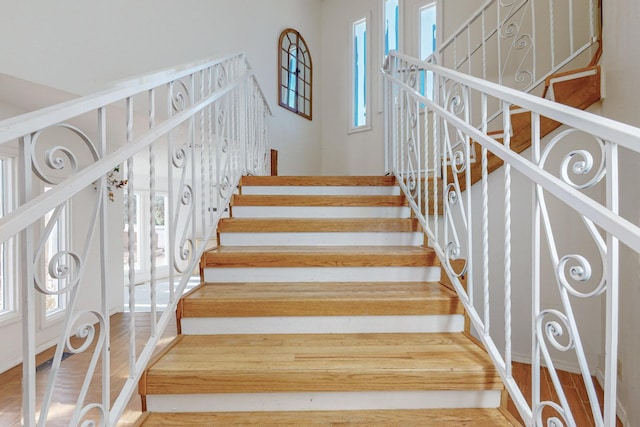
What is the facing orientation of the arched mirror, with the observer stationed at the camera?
facing the viewer and to the right of the viewer

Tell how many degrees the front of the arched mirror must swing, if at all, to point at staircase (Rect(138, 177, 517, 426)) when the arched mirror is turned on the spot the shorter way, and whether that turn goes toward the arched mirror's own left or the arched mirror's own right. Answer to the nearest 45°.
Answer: approximately 45° to the arched mirror's own right

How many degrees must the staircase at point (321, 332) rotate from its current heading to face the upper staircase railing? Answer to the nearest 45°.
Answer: approximately 135° to its left

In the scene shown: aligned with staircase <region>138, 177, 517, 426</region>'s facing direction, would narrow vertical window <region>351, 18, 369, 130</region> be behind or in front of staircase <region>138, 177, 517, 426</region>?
behind

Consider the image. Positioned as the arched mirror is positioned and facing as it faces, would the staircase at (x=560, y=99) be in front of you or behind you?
in front

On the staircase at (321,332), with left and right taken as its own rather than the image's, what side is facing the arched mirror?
back

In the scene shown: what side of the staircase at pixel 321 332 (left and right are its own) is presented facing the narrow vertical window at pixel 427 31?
back

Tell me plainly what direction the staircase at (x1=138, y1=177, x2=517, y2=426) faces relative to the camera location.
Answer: facing the viewer

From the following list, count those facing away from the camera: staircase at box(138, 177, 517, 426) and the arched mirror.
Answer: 0

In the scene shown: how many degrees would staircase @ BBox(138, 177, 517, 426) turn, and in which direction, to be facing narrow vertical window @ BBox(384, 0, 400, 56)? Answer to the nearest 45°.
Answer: approximately 180°

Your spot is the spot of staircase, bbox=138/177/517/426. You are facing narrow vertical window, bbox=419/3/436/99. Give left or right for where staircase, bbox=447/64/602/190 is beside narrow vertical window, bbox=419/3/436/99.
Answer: right
